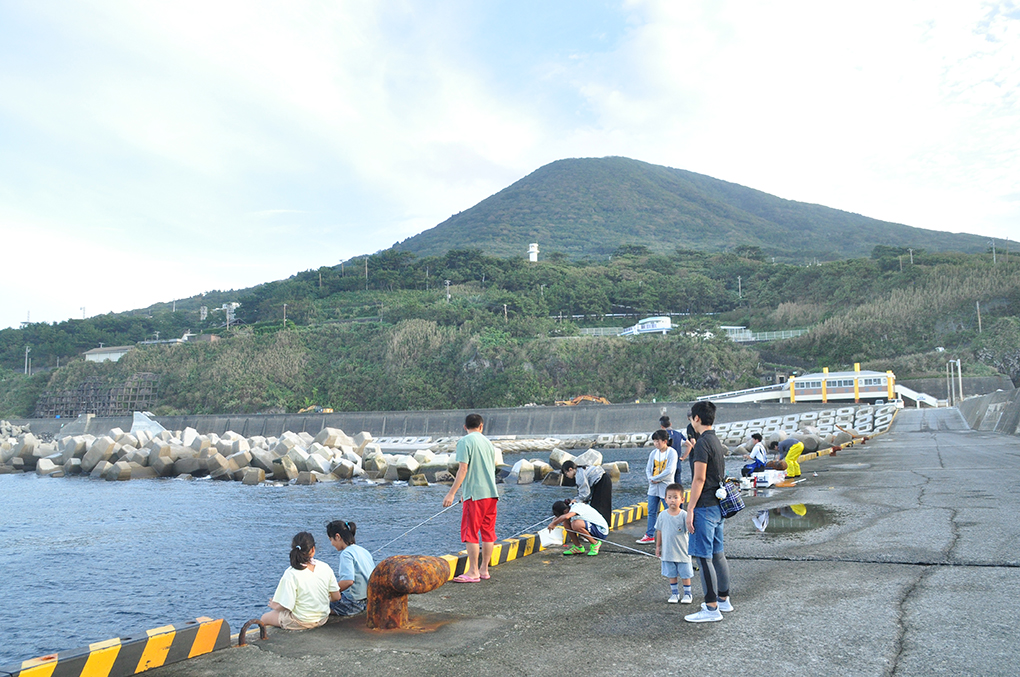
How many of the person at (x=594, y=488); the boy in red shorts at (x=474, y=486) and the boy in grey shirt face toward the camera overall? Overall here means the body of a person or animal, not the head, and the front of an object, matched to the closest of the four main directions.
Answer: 1

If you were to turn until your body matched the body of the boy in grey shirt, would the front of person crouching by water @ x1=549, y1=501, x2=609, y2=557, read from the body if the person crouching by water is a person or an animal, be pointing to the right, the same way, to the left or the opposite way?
to the right

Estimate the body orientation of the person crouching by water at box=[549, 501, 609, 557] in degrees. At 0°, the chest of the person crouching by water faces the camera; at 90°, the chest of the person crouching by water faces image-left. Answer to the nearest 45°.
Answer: approximately 90°

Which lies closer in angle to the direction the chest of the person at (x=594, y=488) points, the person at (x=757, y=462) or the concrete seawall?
the concrete seawall

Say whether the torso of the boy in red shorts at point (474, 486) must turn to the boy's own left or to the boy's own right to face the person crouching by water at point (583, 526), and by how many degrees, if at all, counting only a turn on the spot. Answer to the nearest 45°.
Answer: approximately 90° to the boy's own right

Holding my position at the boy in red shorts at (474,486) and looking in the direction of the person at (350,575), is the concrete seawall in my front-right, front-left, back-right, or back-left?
back-right

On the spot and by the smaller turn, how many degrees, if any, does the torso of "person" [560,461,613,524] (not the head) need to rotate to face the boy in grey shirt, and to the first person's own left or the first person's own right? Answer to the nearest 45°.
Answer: approximately 90° to the first person's own left

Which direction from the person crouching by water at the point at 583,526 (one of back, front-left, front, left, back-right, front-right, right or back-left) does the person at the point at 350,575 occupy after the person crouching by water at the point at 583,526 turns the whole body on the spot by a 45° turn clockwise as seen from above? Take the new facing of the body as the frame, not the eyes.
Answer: left

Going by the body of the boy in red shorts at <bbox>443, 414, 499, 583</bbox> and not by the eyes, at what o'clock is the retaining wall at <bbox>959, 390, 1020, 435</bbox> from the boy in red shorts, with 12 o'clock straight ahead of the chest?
The retaining wall is roughly at 3 o'clock from the boy in red shorts.
